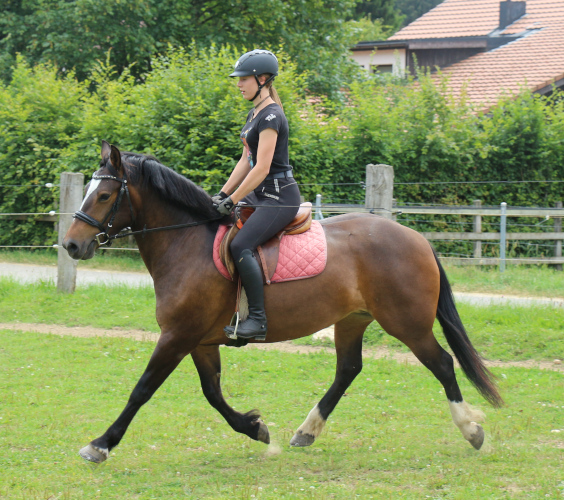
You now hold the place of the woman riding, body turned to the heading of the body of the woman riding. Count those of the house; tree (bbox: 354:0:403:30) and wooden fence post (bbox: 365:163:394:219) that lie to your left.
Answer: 0

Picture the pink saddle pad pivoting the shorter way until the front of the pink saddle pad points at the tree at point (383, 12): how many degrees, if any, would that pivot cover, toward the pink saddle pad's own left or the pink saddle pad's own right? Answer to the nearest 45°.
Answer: approximately 90° to the pink saddle pad's own right

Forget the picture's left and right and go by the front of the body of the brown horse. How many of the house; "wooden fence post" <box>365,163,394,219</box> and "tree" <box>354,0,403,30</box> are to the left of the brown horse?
0

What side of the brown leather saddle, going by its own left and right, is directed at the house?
right

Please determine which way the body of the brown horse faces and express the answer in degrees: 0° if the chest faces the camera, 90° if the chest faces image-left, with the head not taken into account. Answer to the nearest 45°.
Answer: approximately 90°

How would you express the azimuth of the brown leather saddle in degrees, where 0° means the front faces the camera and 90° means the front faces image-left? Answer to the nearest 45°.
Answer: approximately 90°

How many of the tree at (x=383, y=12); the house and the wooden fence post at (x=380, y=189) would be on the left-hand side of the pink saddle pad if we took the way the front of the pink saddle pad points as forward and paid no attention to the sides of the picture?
0

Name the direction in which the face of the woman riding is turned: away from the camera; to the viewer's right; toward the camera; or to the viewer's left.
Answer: to the viewer's left

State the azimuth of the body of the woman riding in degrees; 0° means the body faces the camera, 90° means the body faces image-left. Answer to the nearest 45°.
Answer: approximately 90°

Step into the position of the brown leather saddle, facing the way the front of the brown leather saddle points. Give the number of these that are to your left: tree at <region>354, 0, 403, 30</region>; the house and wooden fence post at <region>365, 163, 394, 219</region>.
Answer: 0

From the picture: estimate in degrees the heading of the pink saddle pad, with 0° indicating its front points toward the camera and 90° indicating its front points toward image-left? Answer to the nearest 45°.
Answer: approximately 90°

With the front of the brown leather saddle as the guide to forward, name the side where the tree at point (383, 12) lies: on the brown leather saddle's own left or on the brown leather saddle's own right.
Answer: on the brown leather saddle's own right

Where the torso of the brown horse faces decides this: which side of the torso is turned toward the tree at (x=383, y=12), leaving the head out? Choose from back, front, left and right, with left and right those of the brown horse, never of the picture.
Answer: right
